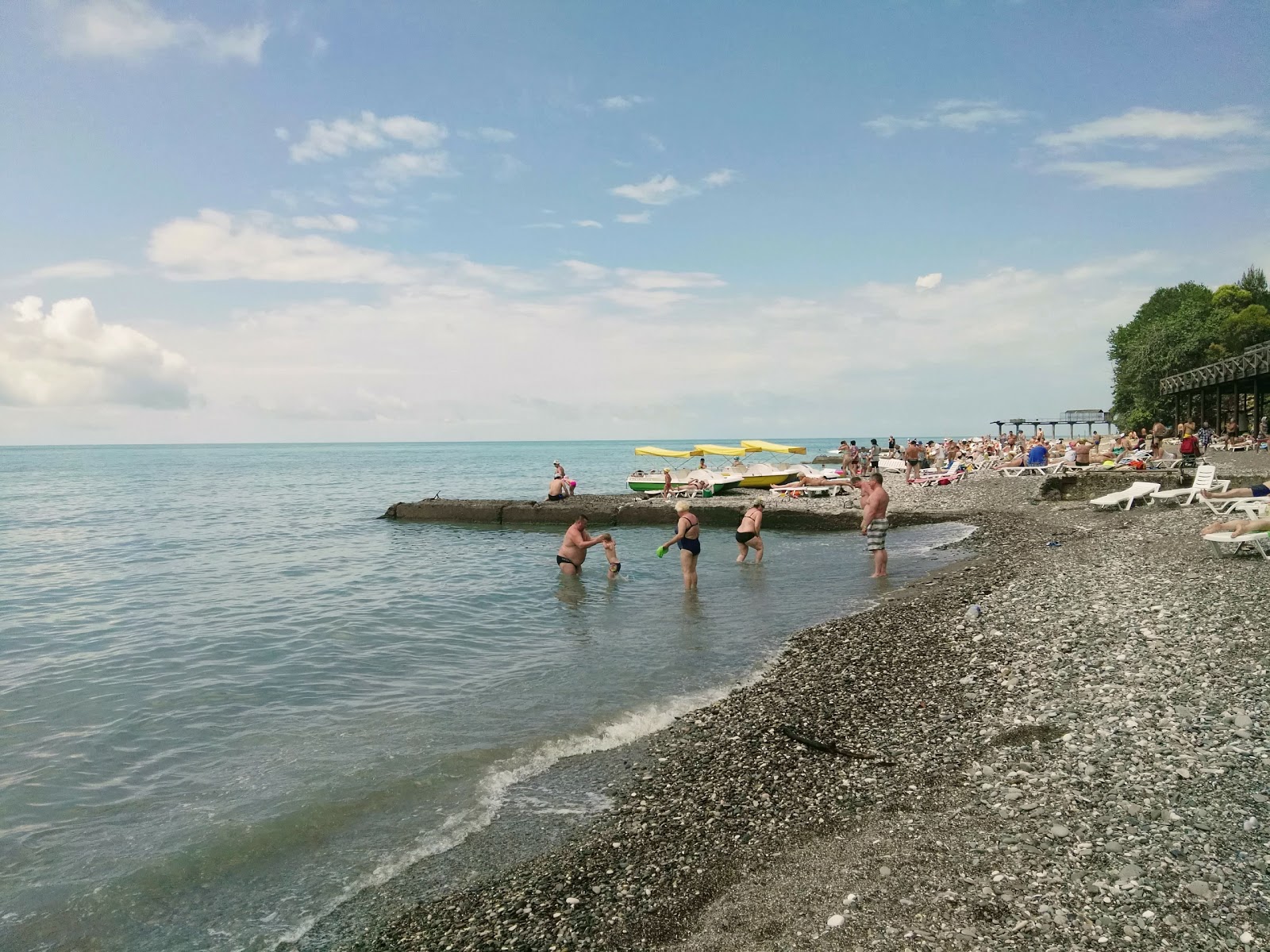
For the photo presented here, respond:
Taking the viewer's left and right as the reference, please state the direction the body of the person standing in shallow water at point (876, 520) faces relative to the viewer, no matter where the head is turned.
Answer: facing to the left of the viewer

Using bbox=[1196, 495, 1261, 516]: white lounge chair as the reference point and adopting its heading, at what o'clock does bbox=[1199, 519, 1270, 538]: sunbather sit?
The sunbather is roughly at 9 o'clock from the white lounge chair.

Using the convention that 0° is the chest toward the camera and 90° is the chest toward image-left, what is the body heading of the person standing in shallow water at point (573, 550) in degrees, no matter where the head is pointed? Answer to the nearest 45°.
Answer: approximately 270°

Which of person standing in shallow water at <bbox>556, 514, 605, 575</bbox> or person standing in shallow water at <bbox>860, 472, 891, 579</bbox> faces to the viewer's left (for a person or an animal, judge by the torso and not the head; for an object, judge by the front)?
person standing in shallow water at <bbox>860, 472, 891, 579</bbox>

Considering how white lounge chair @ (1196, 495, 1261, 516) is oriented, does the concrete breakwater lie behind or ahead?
ahead

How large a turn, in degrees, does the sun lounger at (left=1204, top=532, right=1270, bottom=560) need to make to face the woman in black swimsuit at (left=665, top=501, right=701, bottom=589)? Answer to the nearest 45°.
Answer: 0° — it already faces them

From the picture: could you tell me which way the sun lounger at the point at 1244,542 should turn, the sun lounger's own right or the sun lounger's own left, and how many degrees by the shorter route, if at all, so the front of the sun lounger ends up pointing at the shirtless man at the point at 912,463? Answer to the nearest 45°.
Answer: approximately 45° to the sun lounger's own right

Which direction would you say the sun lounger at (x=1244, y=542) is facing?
to the viewer's left

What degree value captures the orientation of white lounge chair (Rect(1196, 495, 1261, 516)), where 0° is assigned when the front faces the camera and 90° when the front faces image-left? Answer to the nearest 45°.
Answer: approximately 90°

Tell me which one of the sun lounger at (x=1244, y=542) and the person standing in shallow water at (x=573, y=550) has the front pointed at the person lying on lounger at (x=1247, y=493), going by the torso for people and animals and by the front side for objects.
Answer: the person standing in shallow water
